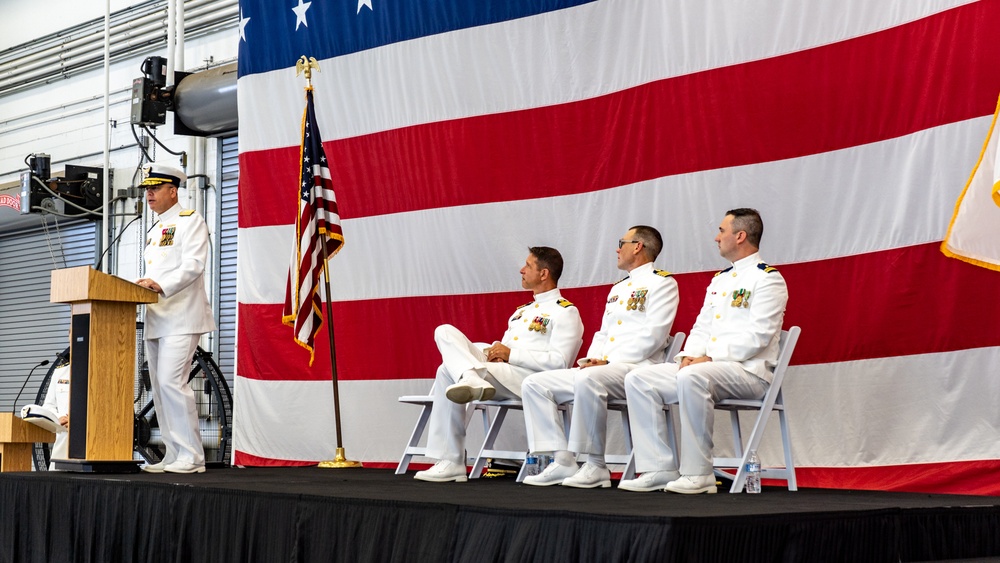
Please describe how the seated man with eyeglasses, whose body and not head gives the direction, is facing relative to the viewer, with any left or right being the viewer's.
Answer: facing the viewer and to the left of the viewer

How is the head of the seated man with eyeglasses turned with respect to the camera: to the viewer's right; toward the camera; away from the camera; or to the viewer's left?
to the viewer's left

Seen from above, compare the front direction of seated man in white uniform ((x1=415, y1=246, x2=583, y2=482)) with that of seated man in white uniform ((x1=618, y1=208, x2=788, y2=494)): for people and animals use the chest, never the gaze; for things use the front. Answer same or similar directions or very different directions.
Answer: same or similar directions

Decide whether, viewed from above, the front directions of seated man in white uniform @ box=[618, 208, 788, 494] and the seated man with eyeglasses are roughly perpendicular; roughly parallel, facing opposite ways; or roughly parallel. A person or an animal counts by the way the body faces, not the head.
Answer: roughly parallel

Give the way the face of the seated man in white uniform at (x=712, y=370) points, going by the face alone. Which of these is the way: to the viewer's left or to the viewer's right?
to the viewer's left

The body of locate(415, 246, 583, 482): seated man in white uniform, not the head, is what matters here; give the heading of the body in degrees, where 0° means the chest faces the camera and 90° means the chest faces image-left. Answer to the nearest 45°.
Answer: approximately 45°

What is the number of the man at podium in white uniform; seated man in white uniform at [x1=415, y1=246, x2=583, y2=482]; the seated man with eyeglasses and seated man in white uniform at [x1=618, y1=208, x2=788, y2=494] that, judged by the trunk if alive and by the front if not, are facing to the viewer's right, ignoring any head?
0

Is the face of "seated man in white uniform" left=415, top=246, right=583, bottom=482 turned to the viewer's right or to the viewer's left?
to the viewer's left

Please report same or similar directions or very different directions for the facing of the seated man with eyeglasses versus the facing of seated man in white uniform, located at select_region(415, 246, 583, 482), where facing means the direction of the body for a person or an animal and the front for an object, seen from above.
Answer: same or similar directions

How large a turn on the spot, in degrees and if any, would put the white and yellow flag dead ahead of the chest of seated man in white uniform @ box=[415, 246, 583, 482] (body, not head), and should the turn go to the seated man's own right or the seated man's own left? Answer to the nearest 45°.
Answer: approximately 90° to the seated man's own left

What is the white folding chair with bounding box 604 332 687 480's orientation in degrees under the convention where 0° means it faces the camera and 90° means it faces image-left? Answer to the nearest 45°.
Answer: approximately 45°

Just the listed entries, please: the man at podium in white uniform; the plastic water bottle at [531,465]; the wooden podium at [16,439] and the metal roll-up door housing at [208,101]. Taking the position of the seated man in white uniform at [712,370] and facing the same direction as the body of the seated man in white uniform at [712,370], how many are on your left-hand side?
0

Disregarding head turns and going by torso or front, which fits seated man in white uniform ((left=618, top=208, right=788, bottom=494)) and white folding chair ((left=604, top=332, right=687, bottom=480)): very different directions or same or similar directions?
same or similar directions
